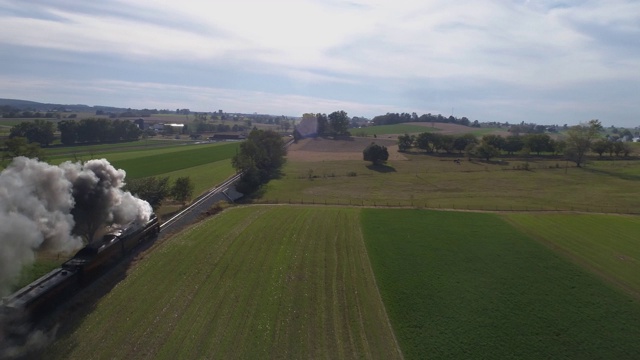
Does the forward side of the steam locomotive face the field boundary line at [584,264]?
no

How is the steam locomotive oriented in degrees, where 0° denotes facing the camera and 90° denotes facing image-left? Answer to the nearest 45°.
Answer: approximately 225°
